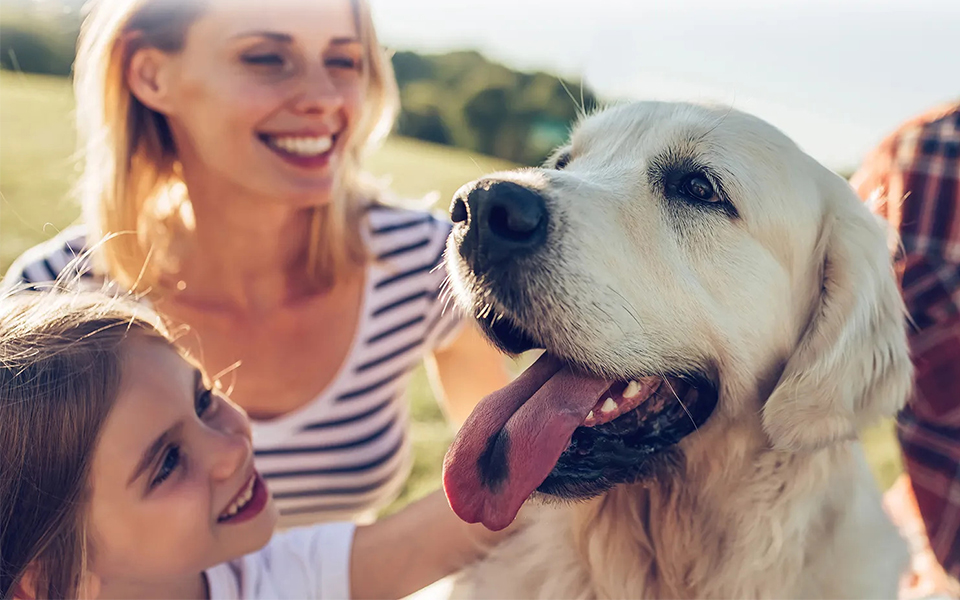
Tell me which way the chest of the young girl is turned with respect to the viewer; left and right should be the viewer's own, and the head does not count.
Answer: facing the viewer and to the right of the viewer

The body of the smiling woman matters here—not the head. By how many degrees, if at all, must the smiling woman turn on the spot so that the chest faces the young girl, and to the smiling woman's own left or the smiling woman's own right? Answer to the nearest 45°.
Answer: approximately 45° to the smiling woman's own right

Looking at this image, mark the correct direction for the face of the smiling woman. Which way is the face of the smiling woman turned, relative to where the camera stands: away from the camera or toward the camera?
toward the camera

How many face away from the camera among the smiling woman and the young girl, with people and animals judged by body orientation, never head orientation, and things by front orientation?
0

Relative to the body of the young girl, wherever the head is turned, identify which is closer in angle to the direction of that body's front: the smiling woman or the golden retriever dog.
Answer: the golden retriever dog

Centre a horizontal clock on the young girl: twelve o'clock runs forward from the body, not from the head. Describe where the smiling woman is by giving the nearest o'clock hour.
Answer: The smiling woman is roughly at 8 o'clock from the young girl.

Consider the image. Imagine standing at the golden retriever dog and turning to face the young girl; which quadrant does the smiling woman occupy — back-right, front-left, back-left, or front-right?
front-right

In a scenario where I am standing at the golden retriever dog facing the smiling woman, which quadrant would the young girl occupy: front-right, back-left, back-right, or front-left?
front-left

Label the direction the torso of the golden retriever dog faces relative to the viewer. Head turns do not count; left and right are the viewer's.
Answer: facing the viewer and to the left of the viewer

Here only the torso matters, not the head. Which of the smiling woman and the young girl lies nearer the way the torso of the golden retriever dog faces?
the young girl
